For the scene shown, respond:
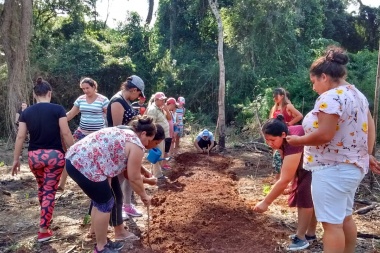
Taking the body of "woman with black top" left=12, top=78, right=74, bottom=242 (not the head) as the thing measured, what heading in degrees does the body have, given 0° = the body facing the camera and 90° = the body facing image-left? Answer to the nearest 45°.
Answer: approximately 180°

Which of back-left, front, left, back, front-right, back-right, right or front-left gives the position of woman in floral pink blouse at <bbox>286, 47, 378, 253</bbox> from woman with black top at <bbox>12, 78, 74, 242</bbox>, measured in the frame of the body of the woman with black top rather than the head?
back-right

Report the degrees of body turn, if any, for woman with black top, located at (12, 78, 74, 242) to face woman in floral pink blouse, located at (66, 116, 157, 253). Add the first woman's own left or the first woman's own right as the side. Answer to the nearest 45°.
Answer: approximately 135° to the first woman's own right

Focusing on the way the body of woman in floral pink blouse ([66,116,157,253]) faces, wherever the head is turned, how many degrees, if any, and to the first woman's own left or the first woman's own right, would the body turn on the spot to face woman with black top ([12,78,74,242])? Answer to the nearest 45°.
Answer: approximately 135° to the first woman's own left

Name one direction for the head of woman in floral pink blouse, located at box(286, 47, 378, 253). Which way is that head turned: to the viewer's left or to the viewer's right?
to the viewer's left

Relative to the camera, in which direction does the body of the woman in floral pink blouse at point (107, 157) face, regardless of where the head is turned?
to the viewer's right

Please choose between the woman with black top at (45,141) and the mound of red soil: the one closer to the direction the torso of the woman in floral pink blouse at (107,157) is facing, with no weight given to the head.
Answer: the mound of red soil

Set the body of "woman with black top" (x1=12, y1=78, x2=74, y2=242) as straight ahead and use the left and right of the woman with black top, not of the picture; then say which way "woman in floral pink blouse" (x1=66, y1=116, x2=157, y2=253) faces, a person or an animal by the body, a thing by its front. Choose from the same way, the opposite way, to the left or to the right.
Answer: to the right

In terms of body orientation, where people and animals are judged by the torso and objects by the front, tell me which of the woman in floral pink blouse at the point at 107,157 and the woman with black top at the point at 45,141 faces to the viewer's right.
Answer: the woman in floral pink blouse

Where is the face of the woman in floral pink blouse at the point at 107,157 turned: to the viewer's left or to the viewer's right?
to the viewer's right

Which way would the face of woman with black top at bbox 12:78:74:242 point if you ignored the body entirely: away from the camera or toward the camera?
away from the camera

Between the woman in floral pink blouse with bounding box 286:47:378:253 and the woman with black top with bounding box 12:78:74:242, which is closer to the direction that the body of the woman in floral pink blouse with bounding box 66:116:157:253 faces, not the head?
the woman in floral pink blouse

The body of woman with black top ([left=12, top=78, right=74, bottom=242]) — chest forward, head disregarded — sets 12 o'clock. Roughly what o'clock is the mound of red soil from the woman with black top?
The mound of red soil is roughly at 3 o'clock from the woman with black top.
